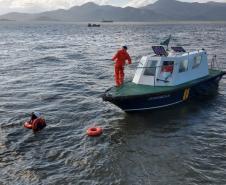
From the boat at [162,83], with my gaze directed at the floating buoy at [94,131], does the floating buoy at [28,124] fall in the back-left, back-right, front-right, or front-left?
front-right

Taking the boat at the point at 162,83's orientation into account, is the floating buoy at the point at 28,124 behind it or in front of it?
in front

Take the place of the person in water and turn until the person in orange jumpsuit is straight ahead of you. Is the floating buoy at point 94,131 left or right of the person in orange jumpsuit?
right

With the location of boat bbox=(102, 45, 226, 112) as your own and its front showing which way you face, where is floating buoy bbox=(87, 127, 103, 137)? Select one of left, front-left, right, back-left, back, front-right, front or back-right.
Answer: front

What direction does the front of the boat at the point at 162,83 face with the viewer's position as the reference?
facing the viewer and to the left of the viewer

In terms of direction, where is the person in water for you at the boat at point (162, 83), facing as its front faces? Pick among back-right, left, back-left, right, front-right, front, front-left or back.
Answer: front

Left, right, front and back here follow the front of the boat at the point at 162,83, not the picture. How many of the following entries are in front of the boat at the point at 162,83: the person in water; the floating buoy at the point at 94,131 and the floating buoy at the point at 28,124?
3
